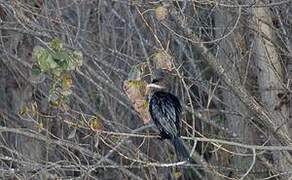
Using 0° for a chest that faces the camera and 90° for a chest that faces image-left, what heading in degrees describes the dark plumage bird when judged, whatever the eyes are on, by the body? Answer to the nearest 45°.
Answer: approximately 135°
